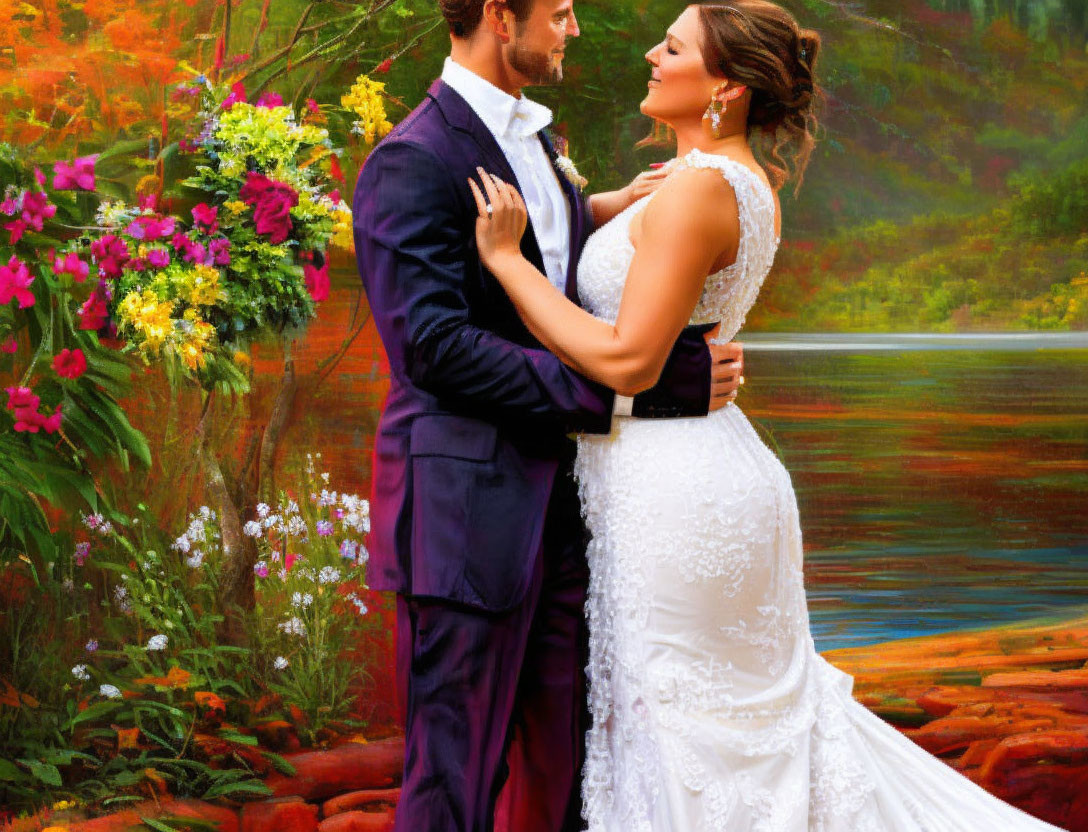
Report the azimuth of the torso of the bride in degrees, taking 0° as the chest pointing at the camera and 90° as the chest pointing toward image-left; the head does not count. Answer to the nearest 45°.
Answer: approximately 90°

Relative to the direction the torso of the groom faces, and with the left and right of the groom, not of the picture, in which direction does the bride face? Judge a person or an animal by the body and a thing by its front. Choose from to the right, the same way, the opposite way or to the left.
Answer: the opposite way

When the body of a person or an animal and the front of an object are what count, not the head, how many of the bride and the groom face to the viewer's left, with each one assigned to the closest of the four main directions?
1

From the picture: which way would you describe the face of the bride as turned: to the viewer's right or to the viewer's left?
to the viewer's left

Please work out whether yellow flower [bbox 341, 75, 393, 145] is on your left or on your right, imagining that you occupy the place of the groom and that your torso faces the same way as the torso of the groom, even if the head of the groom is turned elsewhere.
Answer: on your left

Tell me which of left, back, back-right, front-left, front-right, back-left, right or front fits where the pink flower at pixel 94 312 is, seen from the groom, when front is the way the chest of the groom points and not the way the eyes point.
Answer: back-left

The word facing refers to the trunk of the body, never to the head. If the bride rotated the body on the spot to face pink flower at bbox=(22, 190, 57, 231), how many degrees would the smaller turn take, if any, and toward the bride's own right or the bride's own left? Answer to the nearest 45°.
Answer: approximately 45° to the bride's own right

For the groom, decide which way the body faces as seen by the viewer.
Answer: to the viewer's right

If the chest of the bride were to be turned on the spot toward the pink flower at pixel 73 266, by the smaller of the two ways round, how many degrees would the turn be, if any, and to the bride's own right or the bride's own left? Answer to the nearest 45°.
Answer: approximately 45° to the bride's own right

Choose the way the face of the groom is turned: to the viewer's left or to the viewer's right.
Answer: to the viewer's right
